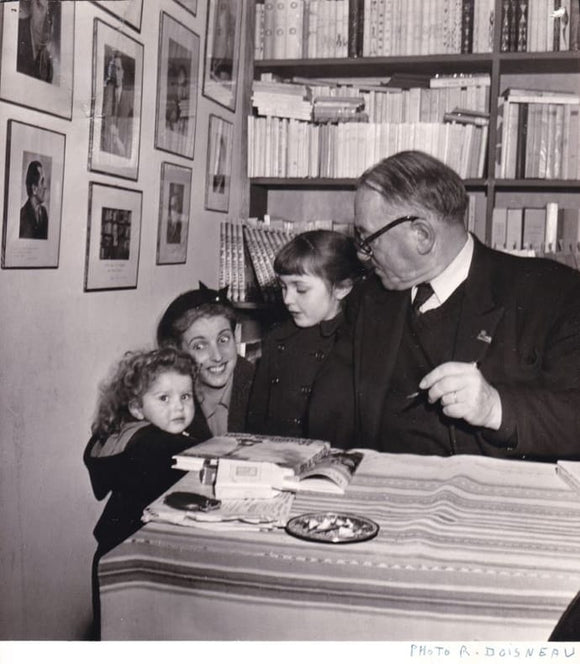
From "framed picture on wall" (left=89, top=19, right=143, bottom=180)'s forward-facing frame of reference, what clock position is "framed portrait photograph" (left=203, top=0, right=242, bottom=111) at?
The framed portrait photograph is roughly at 8 o'clock from the framed picture on wall.

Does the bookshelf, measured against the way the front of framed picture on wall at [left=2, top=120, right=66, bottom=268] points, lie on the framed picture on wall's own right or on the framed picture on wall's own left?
on the framed picture on wall's own left

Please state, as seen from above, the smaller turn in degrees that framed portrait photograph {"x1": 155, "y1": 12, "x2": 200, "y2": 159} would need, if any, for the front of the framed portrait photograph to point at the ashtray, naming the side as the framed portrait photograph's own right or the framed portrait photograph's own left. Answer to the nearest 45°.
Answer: approximately 45° to the framed portrait photograph's own right

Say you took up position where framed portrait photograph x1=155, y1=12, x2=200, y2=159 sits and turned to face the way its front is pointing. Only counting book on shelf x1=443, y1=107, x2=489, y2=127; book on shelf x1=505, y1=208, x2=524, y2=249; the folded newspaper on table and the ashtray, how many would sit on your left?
2

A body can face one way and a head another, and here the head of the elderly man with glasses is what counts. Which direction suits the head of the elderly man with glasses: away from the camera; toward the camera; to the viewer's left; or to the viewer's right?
to the viewer's left

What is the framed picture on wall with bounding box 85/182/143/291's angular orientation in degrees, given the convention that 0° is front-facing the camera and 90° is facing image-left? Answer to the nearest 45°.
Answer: approximately 315°

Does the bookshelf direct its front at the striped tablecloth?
yes

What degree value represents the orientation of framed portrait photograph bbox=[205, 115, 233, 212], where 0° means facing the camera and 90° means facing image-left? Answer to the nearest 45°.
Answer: approximately 315°

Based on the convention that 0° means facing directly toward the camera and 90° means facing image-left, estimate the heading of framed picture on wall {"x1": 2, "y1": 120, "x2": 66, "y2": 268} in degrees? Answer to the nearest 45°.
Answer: approximately 315°
